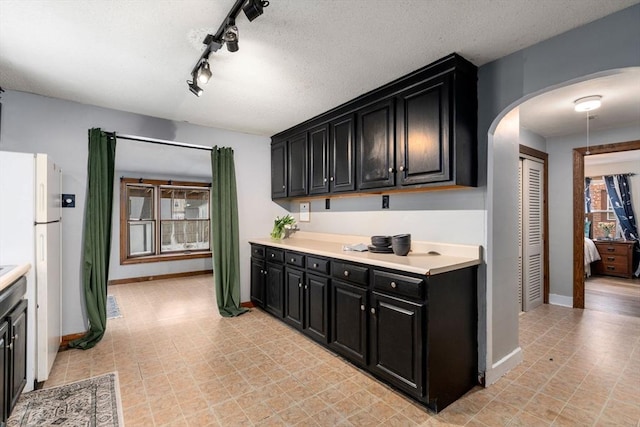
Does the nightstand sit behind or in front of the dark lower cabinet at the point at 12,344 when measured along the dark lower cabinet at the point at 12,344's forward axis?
in front

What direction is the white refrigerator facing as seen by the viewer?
to the viewer's right

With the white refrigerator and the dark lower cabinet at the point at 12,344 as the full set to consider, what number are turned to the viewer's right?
2

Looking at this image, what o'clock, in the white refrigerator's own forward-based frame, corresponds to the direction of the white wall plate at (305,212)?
The white wall plate is roughly at 12 o'clock from the white refrigerator.

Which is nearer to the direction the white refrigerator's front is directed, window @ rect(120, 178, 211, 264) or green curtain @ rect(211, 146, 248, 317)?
the green curtain

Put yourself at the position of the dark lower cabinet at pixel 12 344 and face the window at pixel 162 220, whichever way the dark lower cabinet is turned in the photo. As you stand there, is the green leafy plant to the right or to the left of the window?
right

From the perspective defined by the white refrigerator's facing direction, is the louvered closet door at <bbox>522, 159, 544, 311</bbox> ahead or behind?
ahead

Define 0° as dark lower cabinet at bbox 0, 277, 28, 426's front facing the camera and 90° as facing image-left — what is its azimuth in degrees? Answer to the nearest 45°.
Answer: approximately 270°

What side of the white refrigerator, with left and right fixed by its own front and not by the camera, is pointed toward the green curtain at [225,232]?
front
